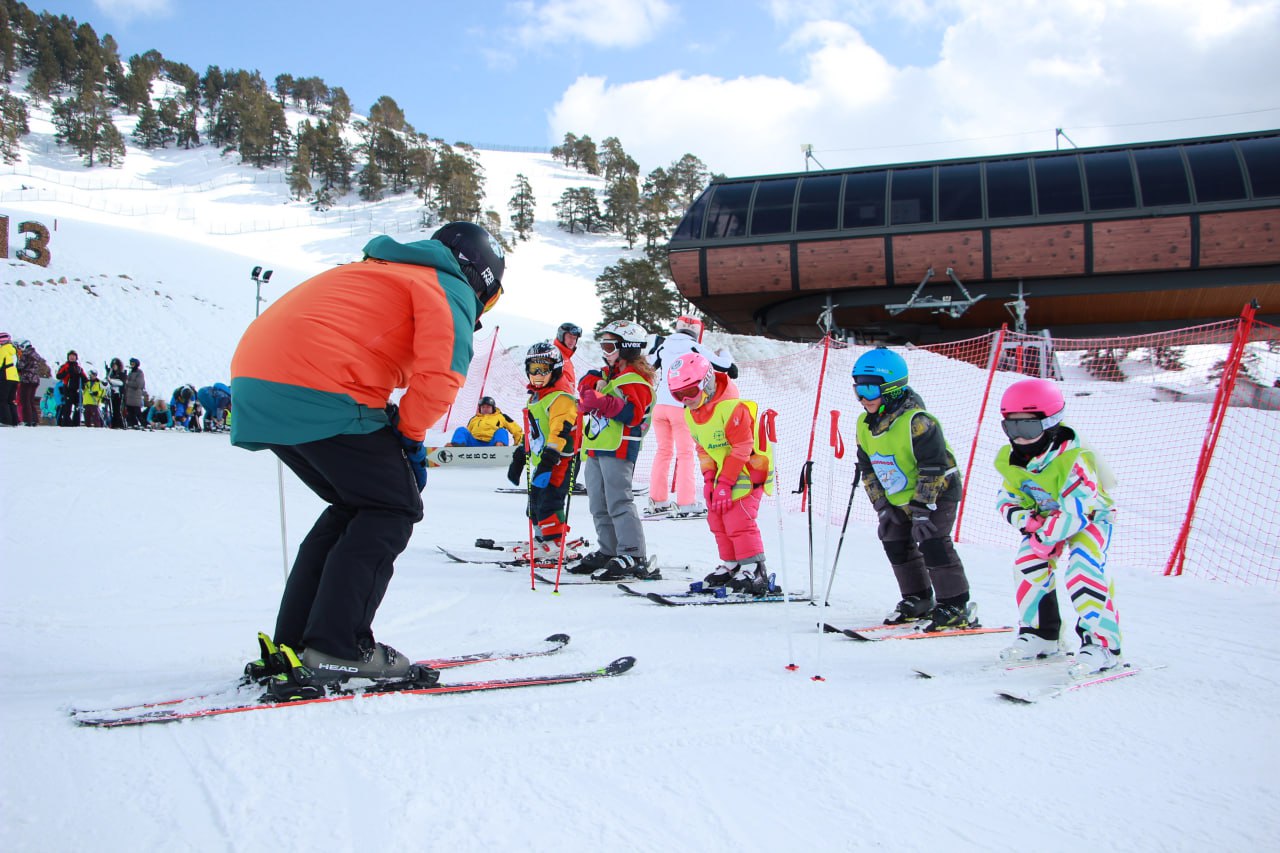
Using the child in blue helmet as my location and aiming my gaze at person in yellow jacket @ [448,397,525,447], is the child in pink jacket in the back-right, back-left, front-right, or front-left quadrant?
front-left

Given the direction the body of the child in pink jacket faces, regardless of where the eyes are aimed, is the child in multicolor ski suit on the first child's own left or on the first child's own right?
on the first child's own left

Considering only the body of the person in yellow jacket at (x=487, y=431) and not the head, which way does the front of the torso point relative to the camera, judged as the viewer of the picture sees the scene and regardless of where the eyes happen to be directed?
toward the camera

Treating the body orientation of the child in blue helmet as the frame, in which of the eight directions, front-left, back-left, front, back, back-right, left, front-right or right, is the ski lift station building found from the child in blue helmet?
back-right

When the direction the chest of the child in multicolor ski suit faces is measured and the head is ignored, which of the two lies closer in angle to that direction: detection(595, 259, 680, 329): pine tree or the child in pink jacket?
the child in pink jacket

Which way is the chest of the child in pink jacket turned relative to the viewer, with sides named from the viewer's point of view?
facing the viewer and to the left of the viewer

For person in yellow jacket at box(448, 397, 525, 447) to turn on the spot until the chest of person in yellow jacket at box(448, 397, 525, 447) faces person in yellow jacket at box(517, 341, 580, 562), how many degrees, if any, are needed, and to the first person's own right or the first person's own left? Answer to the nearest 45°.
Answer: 0° — they already face them

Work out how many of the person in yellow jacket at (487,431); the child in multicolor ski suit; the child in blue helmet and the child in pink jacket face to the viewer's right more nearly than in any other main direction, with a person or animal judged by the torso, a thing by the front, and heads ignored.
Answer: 0

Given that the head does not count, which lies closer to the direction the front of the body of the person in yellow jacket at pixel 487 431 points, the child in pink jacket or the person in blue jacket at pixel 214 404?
the child in pink jacket

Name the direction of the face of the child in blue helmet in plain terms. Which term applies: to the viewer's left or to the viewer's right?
to the viewer's left

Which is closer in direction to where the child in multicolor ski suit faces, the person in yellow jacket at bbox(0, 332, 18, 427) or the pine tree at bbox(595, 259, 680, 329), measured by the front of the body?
the person in yellow jacket

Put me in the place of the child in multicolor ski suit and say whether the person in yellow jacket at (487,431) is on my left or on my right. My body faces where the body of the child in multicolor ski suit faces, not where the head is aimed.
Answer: on my right

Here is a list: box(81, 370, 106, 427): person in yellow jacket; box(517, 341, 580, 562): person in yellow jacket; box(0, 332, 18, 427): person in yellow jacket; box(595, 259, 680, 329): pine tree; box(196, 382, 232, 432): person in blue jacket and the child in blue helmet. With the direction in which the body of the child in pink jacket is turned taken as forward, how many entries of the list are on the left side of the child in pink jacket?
1

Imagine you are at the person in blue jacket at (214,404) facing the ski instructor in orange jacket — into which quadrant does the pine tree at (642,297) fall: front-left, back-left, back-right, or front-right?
back-left

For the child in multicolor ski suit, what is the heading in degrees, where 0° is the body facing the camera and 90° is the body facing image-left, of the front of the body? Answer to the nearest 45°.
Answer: approximately 45°

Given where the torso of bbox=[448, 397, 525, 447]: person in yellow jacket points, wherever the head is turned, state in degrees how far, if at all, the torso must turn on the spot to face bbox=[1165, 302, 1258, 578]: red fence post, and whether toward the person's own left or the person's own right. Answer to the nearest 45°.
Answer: approximately 45° to the person's own left
